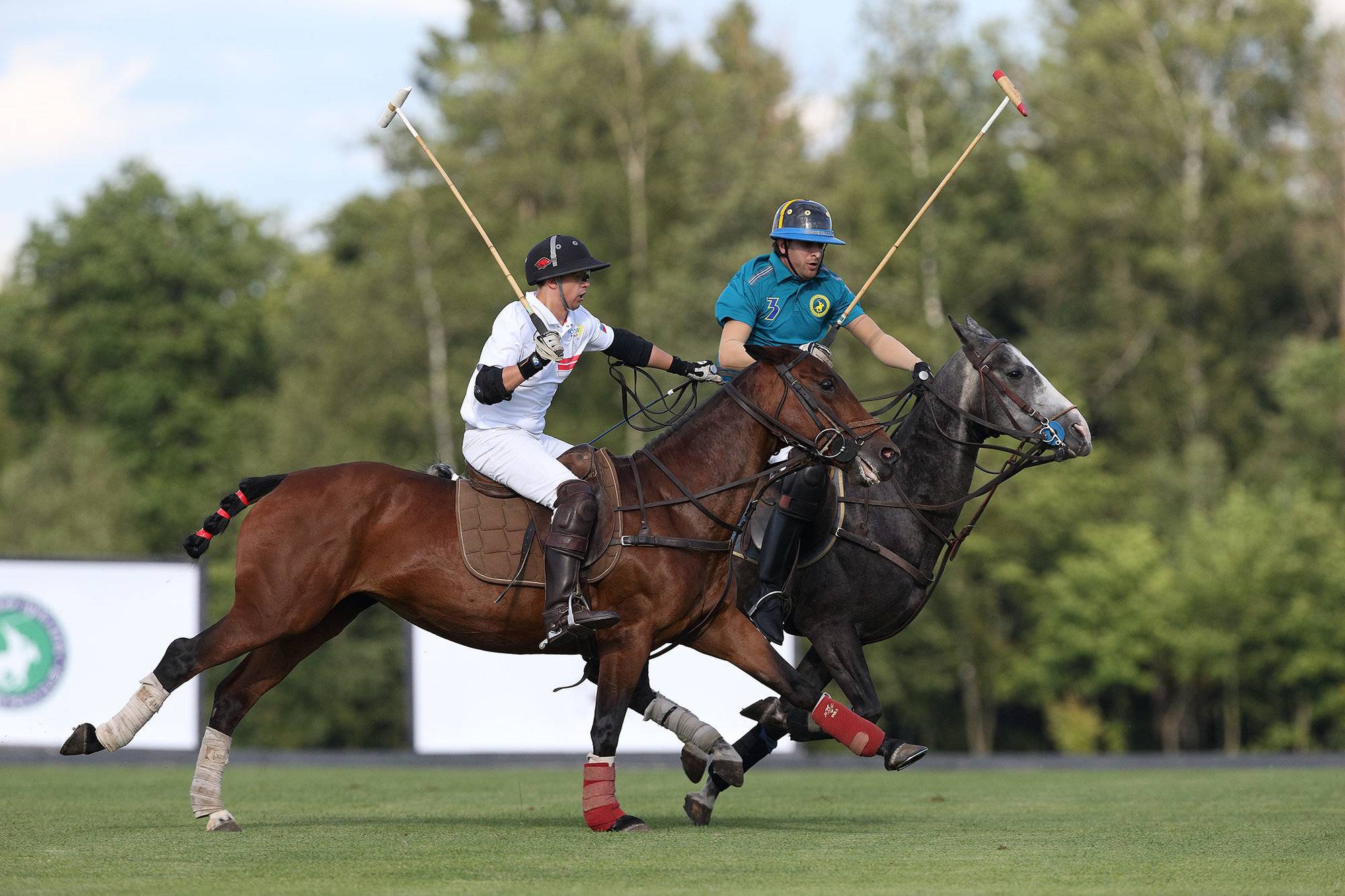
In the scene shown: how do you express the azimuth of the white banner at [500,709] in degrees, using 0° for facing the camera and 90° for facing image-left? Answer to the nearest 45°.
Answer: approximately 0°

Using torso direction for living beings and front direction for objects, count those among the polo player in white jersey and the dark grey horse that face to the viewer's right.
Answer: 2

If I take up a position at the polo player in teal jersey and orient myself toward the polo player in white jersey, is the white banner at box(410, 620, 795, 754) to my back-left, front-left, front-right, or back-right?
back-right

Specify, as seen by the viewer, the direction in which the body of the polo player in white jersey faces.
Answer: to the viewer's right

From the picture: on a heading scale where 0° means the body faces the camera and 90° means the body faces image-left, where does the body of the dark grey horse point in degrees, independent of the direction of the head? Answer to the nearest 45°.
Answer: approximately 270°

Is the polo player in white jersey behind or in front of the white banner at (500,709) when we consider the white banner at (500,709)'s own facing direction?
in front

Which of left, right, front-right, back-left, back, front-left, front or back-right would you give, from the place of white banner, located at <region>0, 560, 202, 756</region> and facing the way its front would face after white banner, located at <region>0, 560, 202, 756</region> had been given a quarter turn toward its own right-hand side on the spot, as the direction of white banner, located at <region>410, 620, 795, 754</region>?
back

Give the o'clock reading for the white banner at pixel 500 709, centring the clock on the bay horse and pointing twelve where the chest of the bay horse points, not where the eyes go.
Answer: The white banner is roughly at 9 o'clock from the bay horse.

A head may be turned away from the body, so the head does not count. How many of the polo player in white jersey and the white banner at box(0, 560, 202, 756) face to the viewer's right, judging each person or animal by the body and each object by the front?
1

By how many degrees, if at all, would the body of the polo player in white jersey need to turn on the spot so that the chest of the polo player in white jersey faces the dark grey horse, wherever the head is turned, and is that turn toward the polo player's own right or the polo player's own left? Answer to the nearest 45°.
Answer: approximately 45° to the polo player's own left

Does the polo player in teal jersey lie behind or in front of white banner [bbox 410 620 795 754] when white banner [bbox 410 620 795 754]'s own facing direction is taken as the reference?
in front

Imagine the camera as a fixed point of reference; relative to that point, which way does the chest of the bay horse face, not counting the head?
to the viewer's right

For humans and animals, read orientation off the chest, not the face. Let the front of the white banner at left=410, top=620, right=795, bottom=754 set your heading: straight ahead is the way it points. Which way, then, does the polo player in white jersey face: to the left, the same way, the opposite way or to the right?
to the left

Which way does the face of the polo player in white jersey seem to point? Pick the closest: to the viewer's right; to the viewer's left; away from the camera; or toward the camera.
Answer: to the viewer's right
